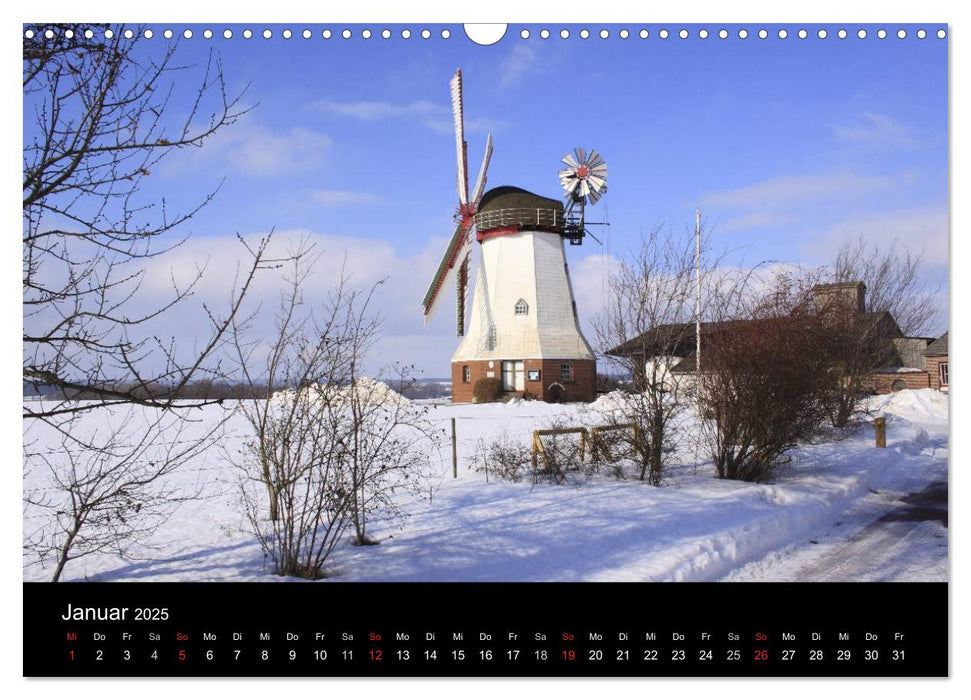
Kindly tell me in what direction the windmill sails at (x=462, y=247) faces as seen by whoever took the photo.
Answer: facing to the left of the viewer

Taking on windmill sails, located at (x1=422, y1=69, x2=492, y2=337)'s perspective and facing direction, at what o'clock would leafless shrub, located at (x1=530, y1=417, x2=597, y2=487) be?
The leafless shrub is roughly at 9 o'clock from the windmill sails.

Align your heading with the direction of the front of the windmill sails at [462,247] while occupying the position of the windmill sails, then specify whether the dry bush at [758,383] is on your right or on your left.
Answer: on your left

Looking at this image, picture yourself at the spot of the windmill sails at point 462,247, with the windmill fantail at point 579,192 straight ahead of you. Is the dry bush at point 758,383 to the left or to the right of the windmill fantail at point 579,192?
right

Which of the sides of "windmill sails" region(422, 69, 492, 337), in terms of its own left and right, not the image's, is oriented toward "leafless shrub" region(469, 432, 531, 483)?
left
